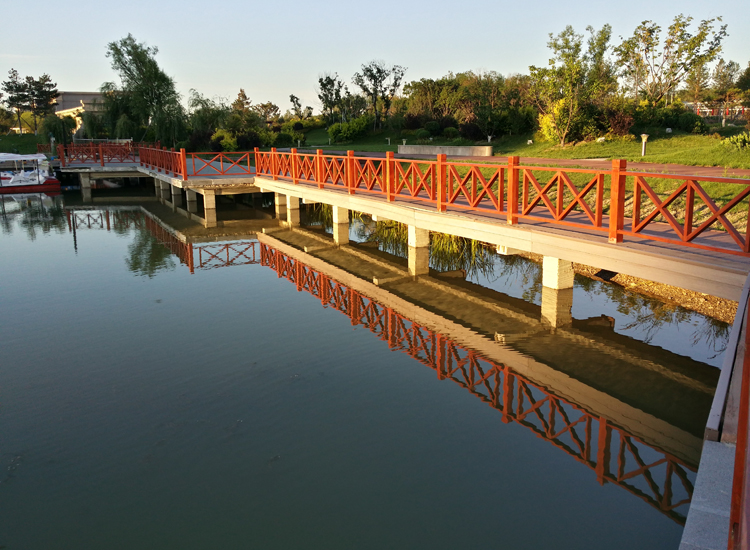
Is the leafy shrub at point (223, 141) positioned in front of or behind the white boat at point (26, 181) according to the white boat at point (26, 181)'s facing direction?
in front

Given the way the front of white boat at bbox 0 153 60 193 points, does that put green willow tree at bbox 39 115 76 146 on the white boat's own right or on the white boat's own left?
on the white boat's own left

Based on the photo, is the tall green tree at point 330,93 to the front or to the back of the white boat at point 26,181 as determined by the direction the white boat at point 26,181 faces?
to the front

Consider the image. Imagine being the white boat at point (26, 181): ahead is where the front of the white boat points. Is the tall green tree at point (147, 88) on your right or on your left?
on your left

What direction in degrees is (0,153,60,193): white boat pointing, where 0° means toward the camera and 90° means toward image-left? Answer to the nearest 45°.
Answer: approximately 270°

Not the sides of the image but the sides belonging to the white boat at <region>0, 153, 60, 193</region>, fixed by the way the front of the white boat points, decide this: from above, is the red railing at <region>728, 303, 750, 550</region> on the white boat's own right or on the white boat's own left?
on the white boat's own right

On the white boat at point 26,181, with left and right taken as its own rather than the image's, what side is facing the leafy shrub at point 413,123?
front

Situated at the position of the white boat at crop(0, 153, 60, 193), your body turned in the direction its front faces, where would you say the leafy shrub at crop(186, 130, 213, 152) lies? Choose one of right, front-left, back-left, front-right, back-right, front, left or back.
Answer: front-left
